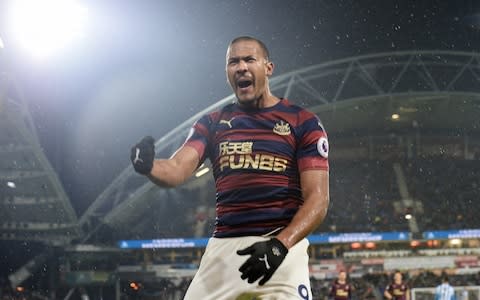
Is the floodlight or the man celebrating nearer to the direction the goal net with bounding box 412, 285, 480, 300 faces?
the man celebrating

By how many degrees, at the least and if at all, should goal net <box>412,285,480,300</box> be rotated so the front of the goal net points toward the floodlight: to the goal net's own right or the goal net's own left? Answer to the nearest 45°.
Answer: approximately 45° to the goal net's own right

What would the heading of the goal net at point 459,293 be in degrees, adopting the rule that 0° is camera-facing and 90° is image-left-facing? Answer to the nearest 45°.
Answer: approximately 0°

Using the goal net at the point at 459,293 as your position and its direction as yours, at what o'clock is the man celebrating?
The man celebrating is roughly at 12 o'clock from the goal net.
